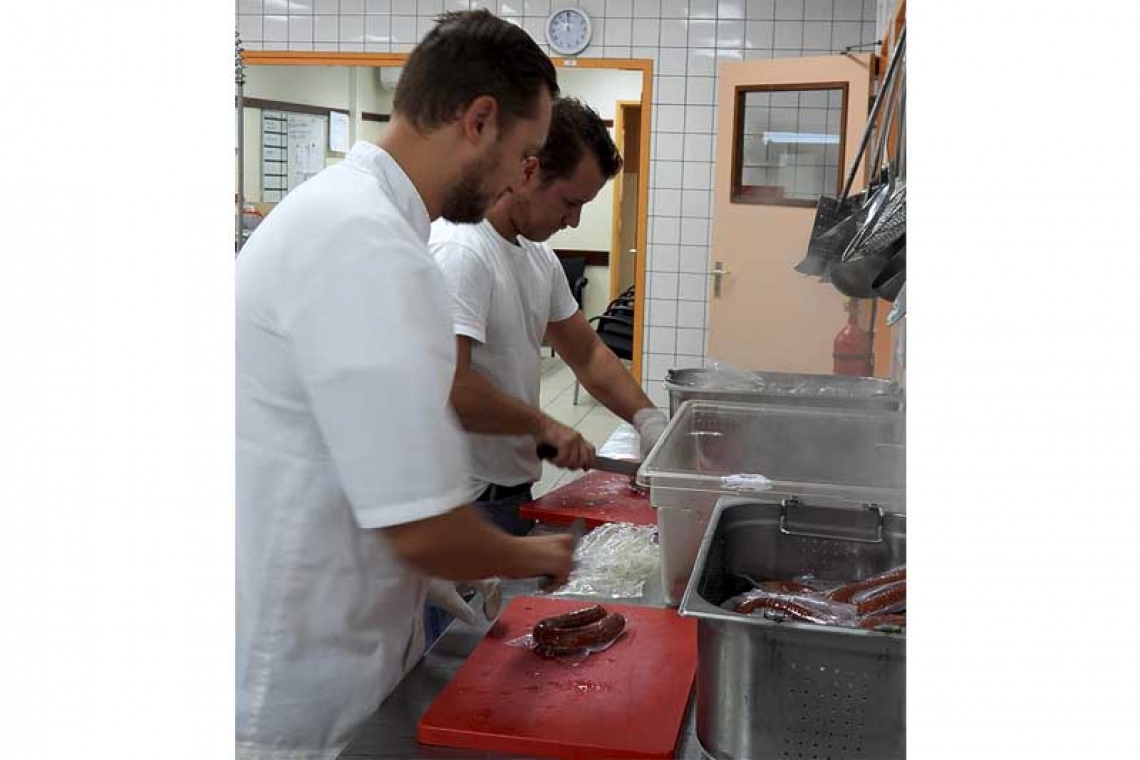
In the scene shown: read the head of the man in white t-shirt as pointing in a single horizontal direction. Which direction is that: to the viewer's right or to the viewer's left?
to the viewer's right

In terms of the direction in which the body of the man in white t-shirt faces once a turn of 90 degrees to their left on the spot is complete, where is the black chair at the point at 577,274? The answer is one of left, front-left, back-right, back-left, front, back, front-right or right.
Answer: front-left

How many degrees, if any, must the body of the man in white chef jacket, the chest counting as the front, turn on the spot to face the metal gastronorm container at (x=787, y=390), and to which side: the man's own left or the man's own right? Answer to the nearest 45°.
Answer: approximately 45° to the man's own left

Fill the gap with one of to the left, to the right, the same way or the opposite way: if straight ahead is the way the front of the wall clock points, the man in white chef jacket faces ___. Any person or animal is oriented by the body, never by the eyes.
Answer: to the left

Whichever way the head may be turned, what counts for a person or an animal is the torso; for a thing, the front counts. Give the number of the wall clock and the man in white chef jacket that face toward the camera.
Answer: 1

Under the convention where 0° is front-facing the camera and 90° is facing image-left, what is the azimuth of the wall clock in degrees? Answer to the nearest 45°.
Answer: approximately 0°

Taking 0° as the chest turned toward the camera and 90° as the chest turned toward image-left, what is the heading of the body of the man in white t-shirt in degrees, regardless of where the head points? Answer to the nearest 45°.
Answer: approximately 315°

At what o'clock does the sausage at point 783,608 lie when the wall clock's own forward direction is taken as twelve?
The sausage is roughly at 12 o'clock from the wall clock.

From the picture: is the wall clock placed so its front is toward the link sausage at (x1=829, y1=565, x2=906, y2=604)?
yes

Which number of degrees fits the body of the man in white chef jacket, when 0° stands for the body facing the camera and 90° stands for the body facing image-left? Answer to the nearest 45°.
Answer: approximately 270°

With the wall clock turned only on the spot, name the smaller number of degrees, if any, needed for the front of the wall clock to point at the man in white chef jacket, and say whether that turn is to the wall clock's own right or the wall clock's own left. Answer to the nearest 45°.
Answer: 0° — it already faces them

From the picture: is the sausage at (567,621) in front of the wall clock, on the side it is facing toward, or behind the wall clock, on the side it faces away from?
in front
